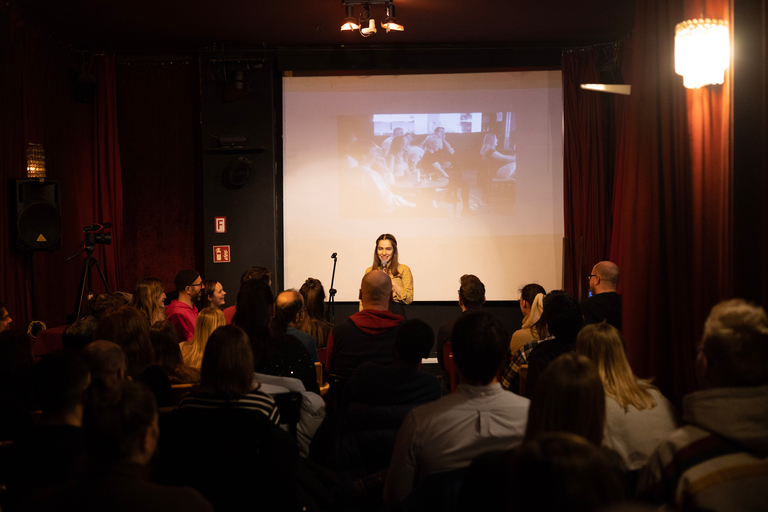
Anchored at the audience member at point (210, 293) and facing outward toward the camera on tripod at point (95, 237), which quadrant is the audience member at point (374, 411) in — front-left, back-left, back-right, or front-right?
back-left

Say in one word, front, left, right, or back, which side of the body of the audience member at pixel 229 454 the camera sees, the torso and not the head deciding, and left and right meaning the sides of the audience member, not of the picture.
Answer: back

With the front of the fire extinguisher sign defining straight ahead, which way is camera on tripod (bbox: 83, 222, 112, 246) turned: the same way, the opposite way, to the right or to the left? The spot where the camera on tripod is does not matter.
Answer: to the left

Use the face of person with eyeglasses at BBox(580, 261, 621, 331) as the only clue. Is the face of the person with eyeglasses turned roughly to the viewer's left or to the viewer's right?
to the viewer's left

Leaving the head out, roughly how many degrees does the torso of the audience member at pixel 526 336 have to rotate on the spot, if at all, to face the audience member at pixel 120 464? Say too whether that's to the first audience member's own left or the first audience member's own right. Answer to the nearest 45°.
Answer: approximately 135° to the first audience member's own left

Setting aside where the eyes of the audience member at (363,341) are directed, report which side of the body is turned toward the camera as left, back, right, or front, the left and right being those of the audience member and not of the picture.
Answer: back

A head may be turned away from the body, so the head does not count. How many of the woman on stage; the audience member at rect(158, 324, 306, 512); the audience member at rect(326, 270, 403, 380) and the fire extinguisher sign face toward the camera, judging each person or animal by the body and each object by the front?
2

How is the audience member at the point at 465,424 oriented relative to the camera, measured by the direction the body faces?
away from the camera

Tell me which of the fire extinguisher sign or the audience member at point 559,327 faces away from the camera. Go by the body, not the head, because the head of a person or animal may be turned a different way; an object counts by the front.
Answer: the audience member

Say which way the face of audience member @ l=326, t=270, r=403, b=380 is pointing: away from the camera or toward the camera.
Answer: away from the camera
